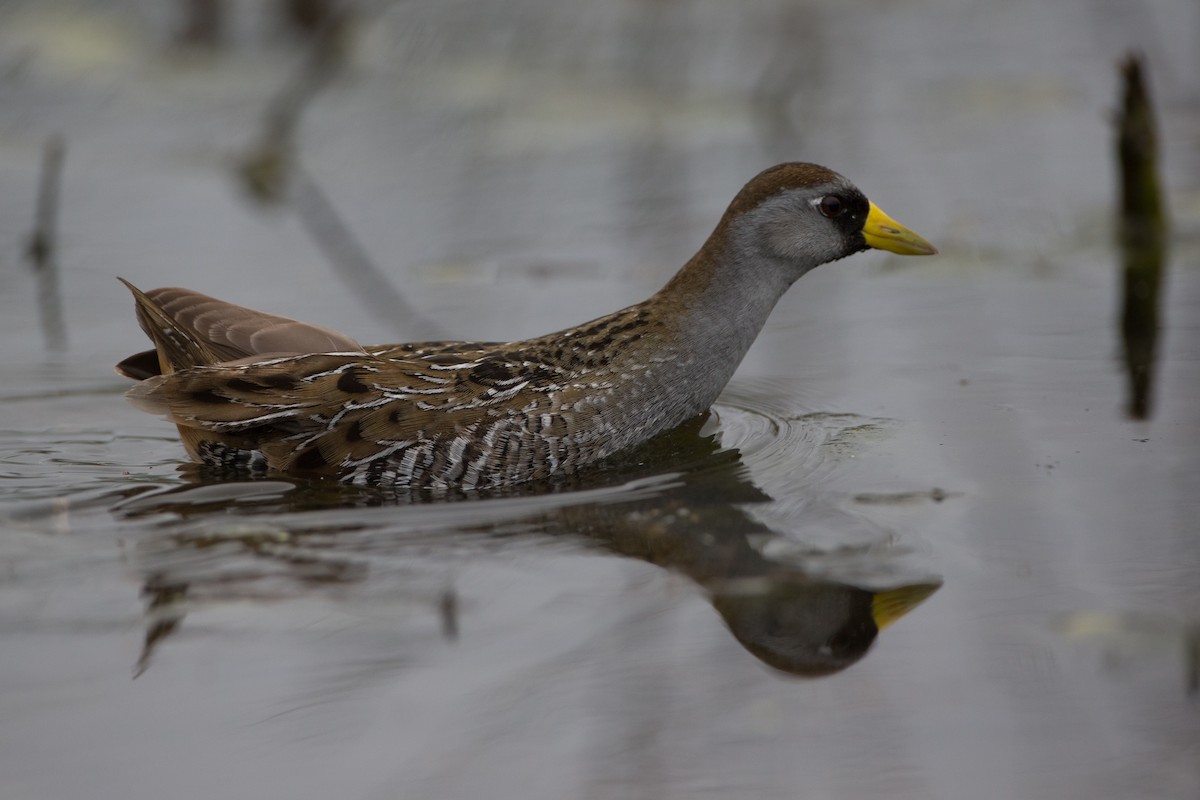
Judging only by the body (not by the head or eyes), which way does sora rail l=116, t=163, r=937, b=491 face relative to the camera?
to the viewer's right

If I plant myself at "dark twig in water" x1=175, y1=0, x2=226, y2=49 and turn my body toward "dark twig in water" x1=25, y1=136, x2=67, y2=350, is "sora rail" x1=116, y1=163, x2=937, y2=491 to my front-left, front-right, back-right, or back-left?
front-left

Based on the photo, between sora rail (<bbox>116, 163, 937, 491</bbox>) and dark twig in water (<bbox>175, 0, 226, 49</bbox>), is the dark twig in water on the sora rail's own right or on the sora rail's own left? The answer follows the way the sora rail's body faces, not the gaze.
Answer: on the sora rail's own left

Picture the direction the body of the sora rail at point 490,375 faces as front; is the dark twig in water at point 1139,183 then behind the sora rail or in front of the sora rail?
in front
